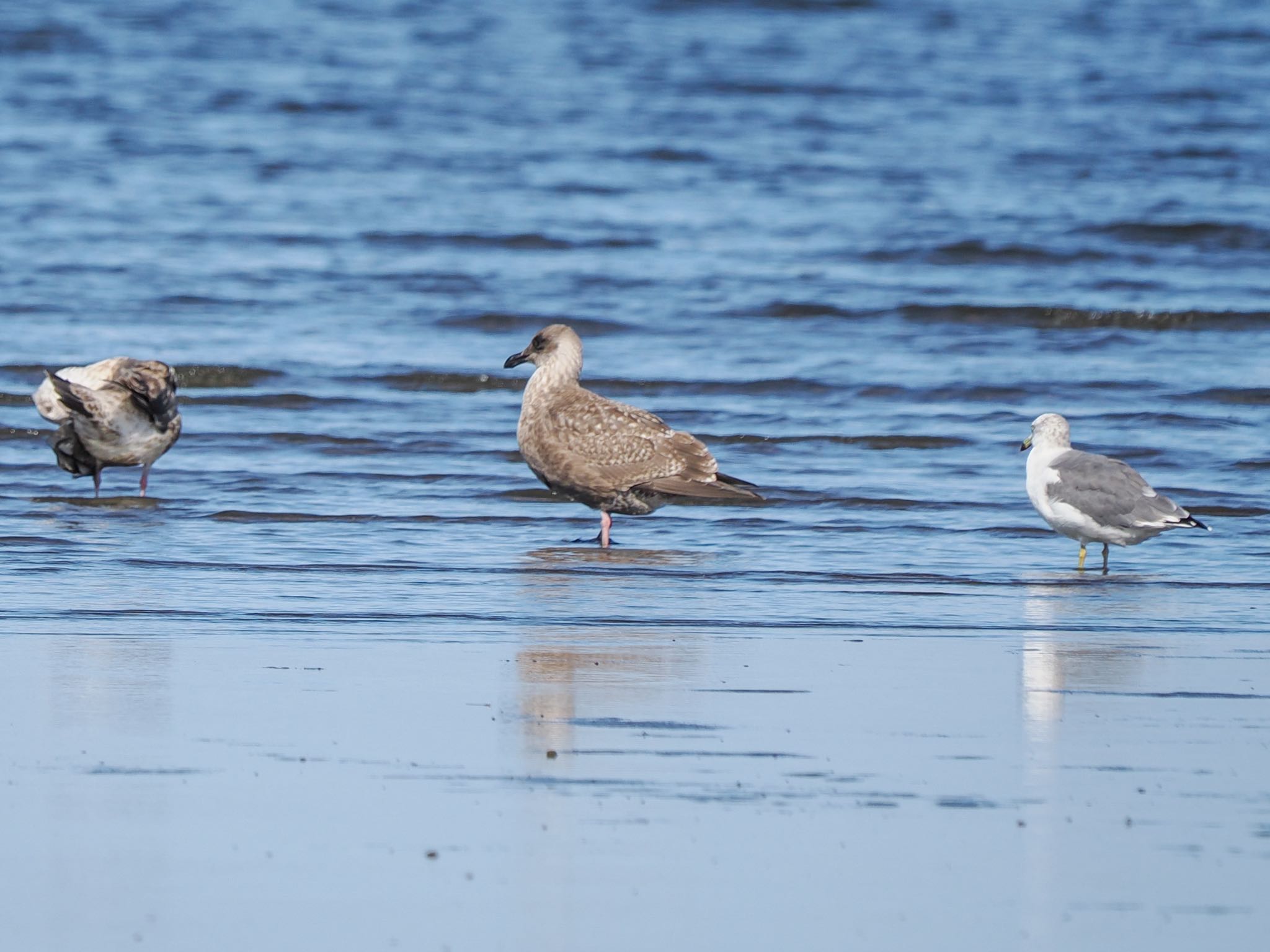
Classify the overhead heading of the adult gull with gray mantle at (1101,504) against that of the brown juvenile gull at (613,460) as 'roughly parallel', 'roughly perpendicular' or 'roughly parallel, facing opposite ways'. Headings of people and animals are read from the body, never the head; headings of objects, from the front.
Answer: roughly parallel

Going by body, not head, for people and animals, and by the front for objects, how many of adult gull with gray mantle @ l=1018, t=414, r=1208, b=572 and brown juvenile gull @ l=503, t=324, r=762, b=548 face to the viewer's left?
2

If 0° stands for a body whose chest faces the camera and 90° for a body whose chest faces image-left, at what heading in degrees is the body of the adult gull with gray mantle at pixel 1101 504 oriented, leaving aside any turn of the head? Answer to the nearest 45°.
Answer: approximately 90°

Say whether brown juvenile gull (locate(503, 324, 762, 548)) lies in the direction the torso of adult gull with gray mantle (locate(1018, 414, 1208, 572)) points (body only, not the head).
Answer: yes

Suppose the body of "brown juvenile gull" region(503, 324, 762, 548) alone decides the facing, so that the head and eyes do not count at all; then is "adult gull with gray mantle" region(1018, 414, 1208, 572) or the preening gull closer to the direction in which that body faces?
the preening gull

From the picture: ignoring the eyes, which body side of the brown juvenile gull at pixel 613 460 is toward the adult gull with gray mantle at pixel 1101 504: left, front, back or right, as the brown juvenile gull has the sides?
back

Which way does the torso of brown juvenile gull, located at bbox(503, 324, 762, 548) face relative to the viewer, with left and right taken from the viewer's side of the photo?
facing to the left of the viewer

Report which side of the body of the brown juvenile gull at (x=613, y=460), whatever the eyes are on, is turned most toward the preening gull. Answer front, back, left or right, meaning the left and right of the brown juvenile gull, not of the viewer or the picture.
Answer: front

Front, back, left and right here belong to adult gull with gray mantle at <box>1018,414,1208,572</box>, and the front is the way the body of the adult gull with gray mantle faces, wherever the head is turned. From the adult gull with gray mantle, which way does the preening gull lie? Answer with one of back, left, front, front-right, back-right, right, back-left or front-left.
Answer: front
